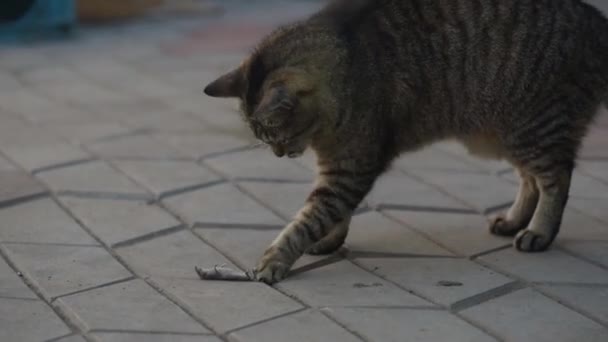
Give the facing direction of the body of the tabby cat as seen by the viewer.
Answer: to the viewer's left

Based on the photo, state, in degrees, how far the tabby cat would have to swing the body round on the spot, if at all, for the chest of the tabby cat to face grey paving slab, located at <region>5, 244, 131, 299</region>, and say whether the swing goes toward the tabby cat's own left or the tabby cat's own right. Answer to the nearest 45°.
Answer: approximately 45° to the tabby cat's own left

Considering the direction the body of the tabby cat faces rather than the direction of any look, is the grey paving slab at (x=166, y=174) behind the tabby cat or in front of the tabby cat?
in front

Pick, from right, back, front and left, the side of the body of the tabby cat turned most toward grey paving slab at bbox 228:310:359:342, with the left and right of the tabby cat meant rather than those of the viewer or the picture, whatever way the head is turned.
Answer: left

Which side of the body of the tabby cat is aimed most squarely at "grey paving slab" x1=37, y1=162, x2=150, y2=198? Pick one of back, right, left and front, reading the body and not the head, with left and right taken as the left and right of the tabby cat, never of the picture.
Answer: front

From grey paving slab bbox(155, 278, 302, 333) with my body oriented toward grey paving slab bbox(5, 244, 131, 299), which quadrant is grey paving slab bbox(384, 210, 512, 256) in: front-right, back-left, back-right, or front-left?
back-right

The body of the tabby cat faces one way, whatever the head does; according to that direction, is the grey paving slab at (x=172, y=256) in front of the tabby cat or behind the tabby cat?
in front

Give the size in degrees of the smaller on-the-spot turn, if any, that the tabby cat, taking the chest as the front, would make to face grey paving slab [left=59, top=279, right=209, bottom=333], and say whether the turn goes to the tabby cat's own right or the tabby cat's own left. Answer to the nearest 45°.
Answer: approximately 45° to the tabby cat's own left

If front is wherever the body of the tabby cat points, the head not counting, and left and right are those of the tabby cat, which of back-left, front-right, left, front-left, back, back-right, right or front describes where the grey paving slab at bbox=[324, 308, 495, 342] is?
left

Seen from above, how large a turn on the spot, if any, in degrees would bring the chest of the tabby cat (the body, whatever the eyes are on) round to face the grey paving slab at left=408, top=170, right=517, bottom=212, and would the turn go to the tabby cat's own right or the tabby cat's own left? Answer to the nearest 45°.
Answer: approximately 135° to the tabby cat's own right
